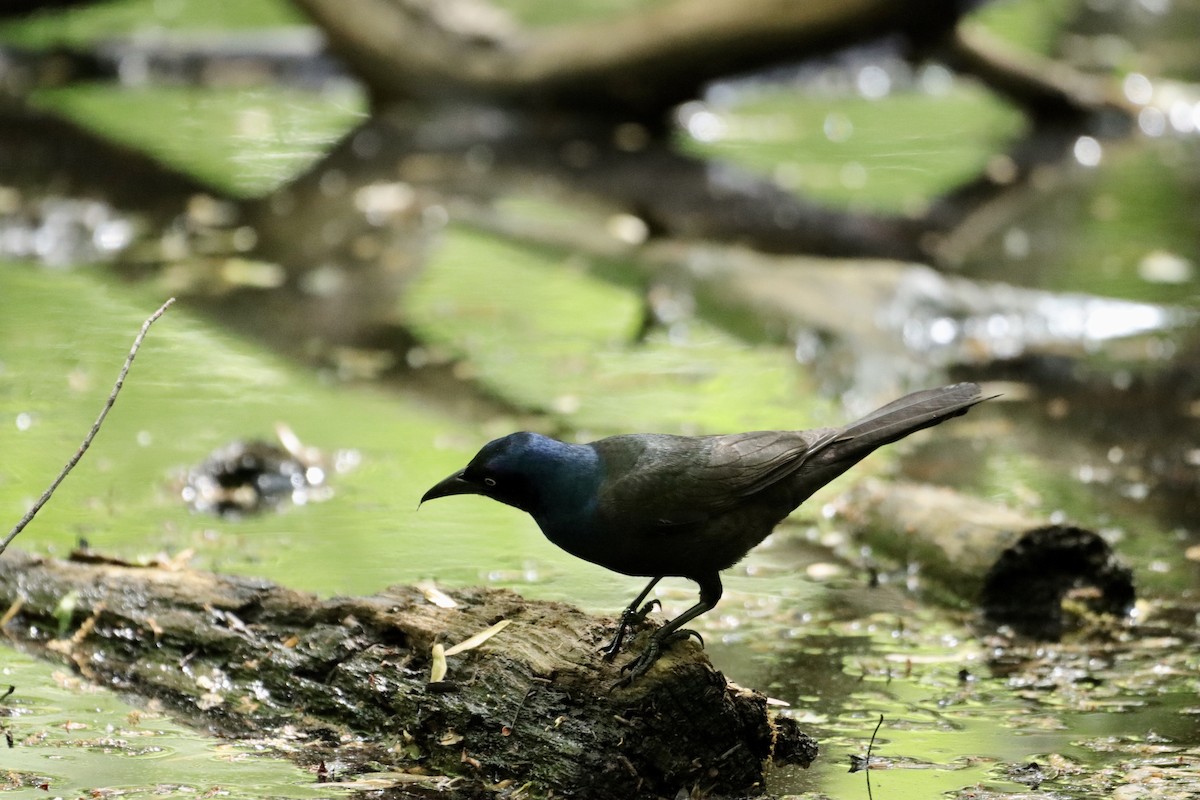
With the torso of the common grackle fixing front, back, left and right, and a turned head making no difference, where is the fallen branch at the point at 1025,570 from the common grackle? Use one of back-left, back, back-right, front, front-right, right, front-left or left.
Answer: back-right

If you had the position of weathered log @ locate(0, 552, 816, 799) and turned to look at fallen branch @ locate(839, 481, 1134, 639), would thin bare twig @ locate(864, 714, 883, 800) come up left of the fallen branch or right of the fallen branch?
right

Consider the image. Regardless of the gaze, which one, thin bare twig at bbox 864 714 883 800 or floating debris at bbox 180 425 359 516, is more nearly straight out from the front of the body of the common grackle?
the floating debris

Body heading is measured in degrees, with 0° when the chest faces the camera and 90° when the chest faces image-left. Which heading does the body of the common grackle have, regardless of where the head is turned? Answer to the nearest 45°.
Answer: approximately 90°

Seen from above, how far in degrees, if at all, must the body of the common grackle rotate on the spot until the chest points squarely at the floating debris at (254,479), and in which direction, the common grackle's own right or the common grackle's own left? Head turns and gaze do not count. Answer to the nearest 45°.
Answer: approximately 45° to the common grackle's own right
